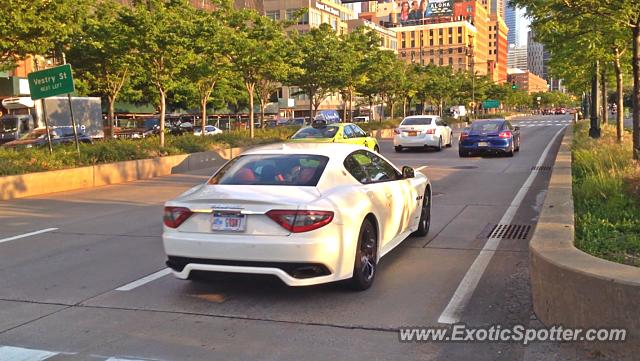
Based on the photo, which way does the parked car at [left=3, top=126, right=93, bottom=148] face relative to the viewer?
to the viewer's left

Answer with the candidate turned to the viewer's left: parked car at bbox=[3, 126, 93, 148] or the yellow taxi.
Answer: the parked car

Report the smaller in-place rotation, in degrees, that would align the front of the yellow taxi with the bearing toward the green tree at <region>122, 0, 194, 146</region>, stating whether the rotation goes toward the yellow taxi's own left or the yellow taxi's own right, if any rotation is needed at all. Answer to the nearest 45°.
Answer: approximately 135° to the yellow taxi's own left

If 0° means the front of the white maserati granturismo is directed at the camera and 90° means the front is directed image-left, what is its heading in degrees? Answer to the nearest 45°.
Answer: approximately 225°

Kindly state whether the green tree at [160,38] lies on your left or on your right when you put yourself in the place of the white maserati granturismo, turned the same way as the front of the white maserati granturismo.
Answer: on your left

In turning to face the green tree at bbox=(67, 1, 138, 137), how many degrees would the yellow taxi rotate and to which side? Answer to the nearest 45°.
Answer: approximately 90° to its left

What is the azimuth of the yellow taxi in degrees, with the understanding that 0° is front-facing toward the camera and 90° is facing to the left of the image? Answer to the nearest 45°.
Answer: approximately 225°

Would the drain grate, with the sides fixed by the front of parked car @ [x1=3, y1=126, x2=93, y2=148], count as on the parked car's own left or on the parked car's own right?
on the parked car's own left

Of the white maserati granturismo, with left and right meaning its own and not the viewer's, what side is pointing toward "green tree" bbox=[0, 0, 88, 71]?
left

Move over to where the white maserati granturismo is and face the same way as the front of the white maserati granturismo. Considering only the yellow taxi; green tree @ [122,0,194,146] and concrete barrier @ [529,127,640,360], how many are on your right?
1

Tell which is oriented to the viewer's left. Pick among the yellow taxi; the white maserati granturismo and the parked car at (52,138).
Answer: the parked car

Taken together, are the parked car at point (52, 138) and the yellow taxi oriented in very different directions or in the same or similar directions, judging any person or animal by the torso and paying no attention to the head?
very different directions

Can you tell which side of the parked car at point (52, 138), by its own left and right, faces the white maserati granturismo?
left
